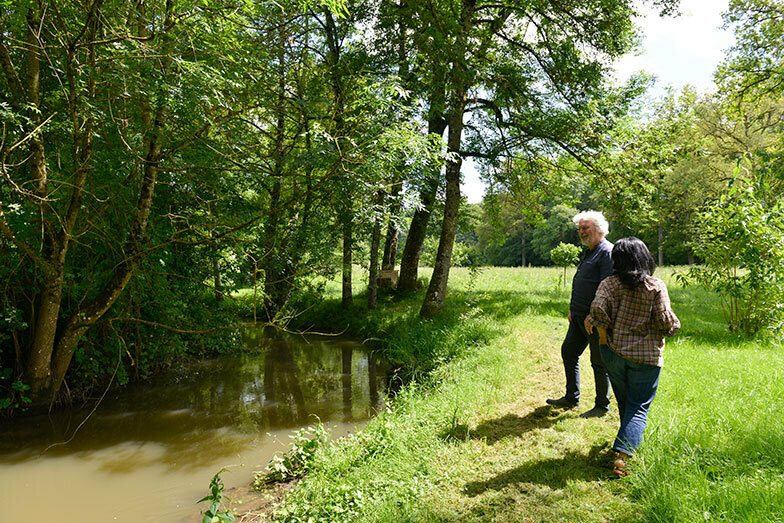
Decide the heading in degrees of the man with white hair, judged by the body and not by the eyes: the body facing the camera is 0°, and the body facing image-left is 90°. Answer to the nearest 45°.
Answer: approximately 45°

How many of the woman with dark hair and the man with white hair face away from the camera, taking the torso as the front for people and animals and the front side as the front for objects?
1

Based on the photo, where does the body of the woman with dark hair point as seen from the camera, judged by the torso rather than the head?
away from the camera

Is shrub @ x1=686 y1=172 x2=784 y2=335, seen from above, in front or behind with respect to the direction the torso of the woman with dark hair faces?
in front

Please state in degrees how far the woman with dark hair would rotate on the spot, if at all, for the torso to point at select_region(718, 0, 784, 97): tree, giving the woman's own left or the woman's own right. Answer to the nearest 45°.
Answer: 0° — they already face it

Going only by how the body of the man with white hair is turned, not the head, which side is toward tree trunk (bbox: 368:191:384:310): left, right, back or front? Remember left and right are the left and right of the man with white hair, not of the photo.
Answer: right

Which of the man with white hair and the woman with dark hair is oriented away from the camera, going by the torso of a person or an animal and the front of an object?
the woman with dark hair

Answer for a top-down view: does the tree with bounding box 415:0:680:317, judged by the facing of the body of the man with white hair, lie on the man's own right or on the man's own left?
on the man's own right
